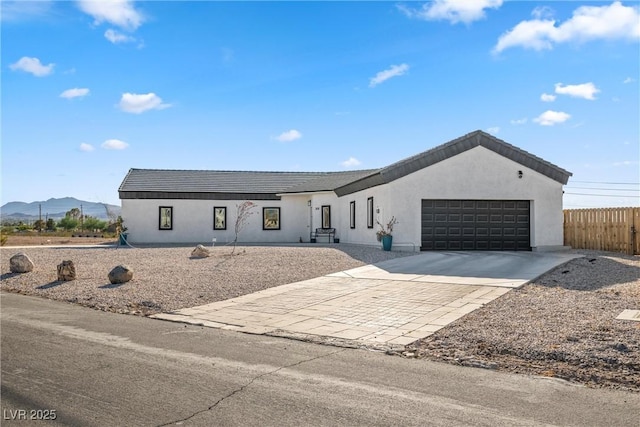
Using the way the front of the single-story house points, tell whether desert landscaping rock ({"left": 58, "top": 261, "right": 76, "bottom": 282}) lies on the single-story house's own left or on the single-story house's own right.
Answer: on the single-story house's own right

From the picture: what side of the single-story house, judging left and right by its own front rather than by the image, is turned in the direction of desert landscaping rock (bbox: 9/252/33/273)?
front

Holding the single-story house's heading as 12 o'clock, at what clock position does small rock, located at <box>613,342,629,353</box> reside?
The small rock is roughly at 12 o'clock from the single-story house.

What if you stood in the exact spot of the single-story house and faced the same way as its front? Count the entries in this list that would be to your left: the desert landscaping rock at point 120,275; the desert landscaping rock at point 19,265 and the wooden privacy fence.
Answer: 1

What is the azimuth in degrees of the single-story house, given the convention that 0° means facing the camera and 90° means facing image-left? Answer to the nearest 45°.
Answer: approximately 0°

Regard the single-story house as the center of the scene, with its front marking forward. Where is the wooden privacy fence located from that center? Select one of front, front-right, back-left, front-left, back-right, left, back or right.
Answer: left

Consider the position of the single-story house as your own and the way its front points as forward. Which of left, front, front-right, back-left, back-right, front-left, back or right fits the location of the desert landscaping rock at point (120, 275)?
front-right

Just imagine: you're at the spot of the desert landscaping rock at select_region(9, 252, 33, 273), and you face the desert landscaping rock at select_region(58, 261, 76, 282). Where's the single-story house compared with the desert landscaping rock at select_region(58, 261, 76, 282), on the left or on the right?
left

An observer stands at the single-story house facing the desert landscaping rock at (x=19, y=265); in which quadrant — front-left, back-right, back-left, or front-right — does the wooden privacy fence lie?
back-left
